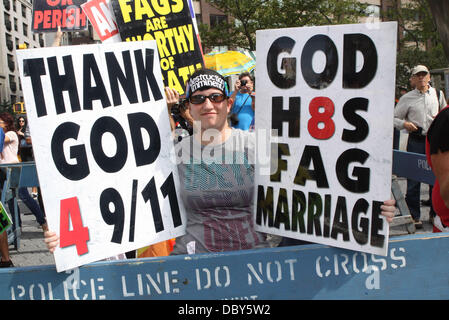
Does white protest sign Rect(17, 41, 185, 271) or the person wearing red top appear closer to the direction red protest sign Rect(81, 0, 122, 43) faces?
the white protest sign

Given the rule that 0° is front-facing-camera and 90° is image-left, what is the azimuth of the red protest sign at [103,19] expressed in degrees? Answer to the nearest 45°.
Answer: approximately 0°

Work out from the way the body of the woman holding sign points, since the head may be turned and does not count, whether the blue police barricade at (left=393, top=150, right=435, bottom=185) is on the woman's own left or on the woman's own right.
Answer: on the woman's own left

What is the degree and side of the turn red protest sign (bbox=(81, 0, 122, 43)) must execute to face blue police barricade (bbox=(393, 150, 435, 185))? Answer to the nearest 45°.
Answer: approximately 90° to its left

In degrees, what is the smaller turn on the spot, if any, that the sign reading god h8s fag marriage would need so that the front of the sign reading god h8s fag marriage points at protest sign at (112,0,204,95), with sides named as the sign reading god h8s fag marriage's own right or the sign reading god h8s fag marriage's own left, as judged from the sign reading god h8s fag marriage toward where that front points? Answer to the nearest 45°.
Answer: approximately 90° to the sign reading god h8s fag marriage's own right

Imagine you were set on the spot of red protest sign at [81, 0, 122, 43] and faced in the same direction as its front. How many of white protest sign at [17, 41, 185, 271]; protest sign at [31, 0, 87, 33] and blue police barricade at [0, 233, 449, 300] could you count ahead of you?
2

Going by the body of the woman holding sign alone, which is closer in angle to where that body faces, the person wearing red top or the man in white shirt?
the person wearing red top

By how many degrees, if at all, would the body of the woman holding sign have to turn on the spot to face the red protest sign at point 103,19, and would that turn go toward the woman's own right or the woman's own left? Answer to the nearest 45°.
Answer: approximately 135° to the woman's own right
